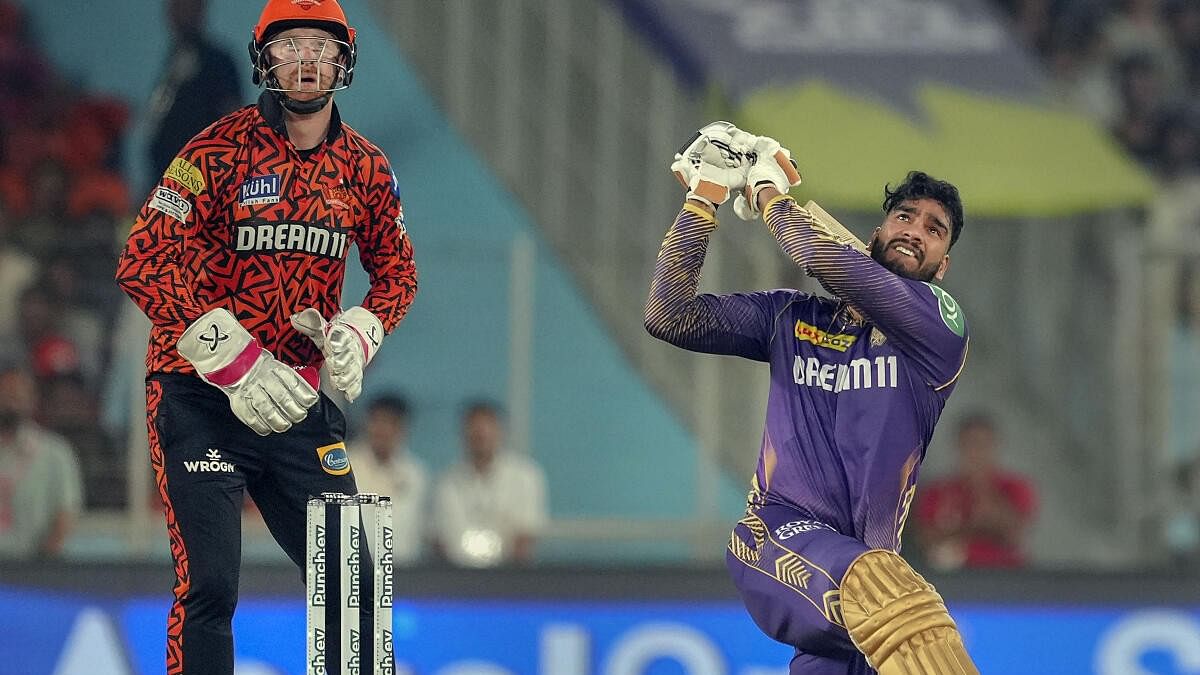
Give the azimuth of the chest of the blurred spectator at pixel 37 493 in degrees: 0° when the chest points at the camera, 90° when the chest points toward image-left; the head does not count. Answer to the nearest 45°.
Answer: approximately 0°

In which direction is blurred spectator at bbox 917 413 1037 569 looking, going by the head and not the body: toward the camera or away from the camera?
toward the camera

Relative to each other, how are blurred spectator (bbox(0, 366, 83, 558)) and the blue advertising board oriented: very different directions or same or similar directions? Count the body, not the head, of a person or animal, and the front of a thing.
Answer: same or similar directions

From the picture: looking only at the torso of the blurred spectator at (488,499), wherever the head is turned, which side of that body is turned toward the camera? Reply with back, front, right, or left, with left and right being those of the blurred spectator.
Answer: front

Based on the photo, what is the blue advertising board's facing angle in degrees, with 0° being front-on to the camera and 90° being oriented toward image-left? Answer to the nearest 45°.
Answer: approximately 0°

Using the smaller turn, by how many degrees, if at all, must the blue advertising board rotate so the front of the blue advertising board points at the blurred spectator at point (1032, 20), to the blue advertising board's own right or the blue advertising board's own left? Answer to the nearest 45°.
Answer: approximately 135° to the blue advertising board's own left

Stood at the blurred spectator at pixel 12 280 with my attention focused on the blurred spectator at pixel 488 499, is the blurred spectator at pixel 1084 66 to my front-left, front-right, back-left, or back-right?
front-left

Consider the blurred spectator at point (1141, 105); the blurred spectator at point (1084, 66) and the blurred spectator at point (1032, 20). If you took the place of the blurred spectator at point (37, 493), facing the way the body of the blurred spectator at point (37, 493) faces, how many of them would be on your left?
3

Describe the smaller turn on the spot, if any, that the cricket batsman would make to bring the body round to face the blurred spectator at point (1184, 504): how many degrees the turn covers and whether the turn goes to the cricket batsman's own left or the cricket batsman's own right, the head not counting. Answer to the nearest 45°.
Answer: approximately 135° to the cricket batsman's own left

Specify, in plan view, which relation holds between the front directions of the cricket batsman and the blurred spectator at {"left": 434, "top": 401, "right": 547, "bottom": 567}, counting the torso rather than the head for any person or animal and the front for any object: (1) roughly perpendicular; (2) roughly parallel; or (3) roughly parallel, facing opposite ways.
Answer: roughly parallel

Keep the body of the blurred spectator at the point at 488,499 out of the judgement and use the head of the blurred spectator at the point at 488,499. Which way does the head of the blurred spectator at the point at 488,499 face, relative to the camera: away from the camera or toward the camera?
toward the camera

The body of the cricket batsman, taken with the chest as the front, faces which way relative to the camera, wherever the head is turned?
toward the camera

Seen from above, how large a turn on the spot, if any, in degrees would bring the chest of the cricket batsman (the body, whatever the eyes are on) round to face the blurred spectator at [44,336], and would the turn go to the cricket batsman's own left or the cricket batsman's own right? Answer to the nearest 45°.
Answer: approximately 135° to the cricket batsman's own right

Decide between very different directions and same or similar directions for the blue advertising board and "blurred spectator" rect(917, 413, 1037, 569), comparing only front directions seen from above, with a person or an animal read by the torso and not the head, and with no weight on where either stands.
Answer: same or similar directions

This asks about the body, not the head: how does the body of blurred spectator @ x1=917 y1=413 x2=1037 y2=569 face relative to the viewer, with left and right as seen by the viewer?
facing the viewer
